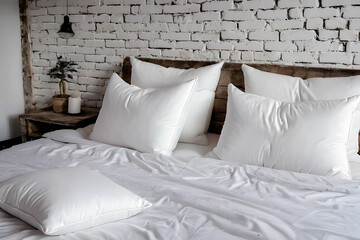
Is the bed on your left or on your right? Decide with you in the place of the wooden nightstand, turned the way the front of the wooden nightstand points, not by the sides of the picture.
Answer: on your left

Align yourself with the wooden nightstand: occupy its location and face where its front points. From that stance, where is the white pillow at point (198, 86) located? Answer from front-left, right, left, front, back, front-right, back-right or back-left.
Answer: left

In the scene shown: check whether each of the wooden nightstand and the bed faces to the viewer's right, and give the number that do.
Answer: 0

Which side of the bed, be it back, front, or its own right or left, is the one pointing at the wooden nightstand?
right

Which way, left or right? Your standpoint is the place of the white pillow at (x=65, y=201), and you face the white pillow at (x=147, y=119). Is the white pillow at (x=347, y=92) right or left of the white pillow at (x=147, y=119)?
right

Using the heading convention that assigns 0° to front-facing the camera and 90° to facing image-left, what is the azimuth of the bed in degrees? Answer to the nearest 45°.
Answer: approximately 45°

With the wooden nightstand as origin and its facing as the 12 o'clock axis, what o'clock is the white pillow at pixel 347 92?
The white pillow is roughly at 9 o'clock from the wooden nightstand.

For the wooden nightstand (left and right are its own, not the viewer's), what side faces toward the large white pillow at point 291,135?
left
